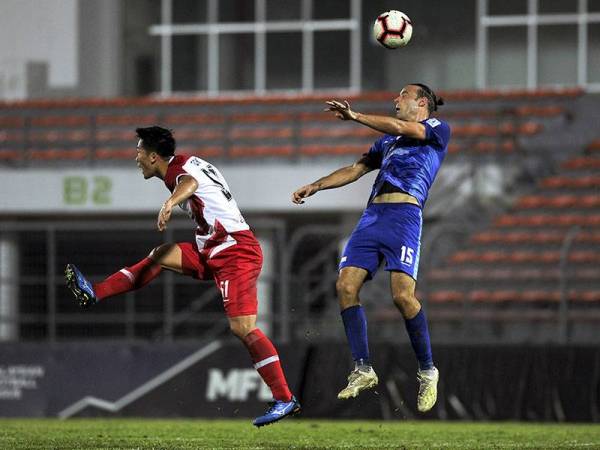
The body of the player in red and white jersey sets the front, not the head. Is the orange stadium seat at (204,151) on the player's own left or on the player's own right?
on the player's own right

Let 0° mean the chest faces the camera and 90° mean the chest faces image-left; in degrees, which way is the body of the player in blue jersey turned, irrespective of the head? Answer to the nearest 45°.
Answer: approximately 45°

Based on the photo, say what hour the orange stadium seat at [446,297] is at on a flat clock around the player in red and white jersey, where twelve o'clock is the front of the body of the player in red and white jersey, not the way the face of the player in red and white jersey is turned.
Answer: The orange stadium seat is roughly at 4 o'clock from the player in red and white jersey.

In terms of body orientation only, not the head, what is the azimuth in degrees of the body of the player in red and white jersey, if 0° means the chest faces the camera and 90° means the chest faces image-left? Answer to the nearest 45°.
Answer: approximately 90°

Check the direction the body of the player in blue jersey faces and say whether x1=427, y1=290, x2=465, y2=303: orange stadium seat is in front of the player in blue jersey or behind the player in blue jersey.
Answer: behind
